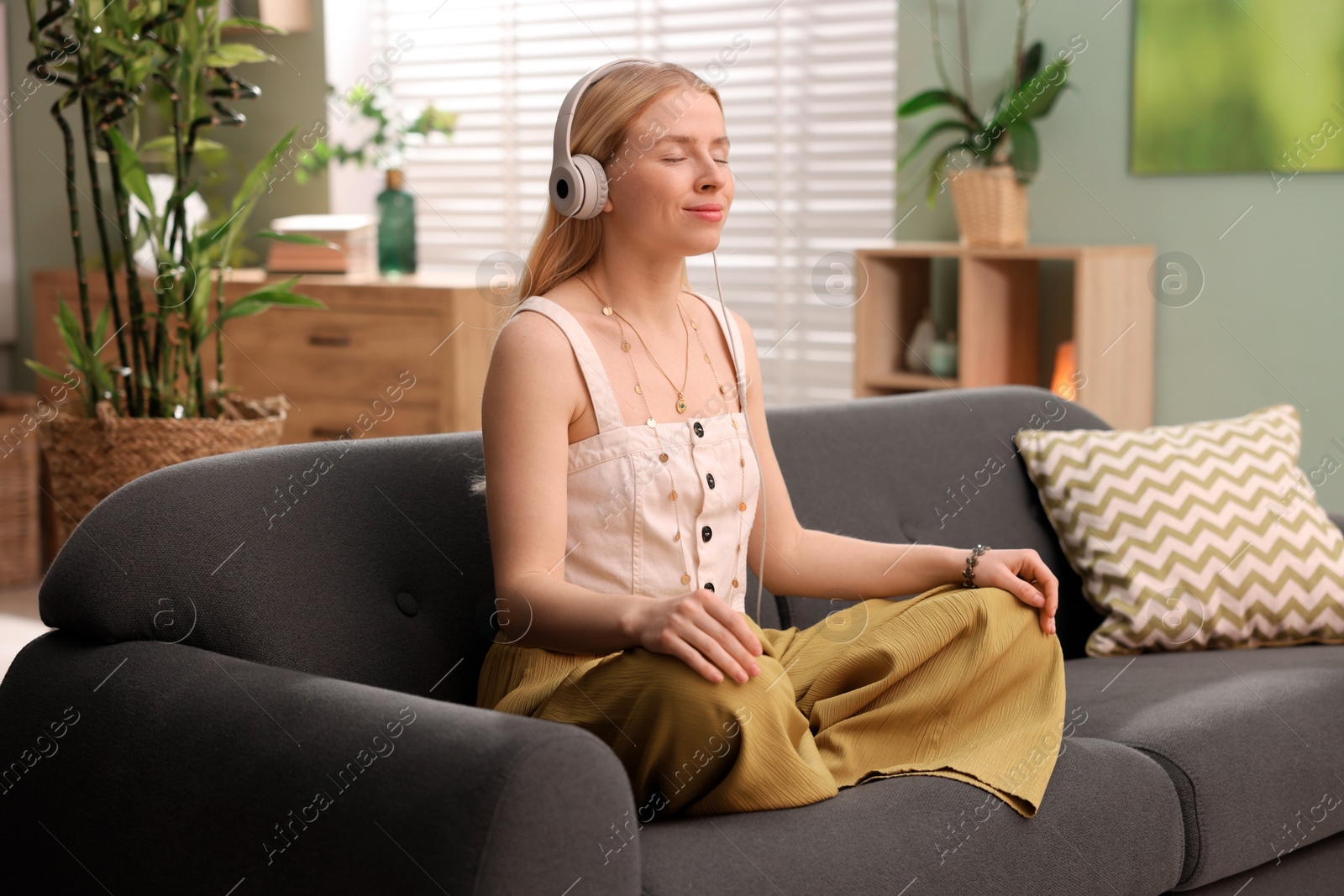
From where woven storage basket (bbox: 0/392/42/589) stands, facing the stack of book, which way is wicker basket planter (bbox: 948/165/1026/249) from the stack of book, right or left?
right

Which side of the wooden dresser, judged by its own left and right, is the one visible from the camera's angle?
front

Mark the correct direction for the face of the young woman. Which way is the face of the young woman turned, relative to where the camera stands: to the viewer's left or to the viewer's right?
to the viewer's right

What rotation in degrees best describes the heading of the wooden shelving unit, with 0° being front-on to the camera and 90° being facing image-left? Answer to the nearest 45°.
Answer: approximately 45°

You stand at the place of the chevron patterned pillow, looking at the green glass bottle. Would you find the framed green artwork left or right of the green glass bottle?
right

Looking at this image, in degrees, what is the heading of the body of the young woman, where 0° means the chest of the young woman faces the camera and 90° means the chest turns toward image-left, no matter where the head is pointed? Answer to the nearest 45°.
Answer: approximately 315°

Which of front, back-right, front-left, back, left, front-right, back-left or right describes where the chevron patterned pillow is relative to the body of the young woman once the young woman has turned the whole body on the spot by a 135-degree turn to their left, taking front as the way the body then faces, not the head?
front-right

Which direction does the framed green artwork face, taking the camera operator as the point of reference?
facing the viewer

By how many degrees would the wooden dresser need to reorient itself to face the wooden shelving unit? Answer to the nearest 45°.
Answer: approximately 45° to its left

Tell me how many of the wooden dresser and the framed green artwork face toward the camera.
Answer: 2
